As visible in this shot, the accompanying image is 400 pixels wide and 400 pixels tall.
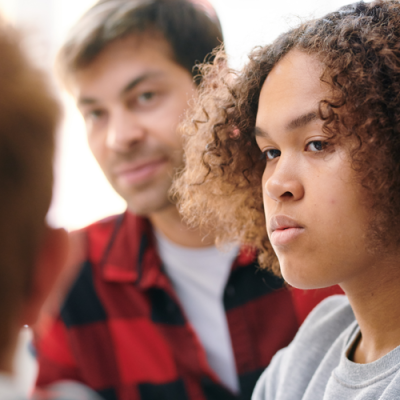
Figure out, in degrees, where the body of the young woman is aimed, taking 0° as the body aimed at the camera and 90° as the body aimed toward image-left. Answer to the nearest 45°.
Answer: approximately 45°

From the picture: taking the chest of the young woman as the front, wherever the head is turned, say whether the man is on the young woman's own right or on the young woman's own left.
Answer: on the young woman's own right

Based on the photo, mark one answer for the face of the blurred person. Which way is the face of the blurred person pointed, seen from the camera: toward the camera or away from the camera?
away from the camera
